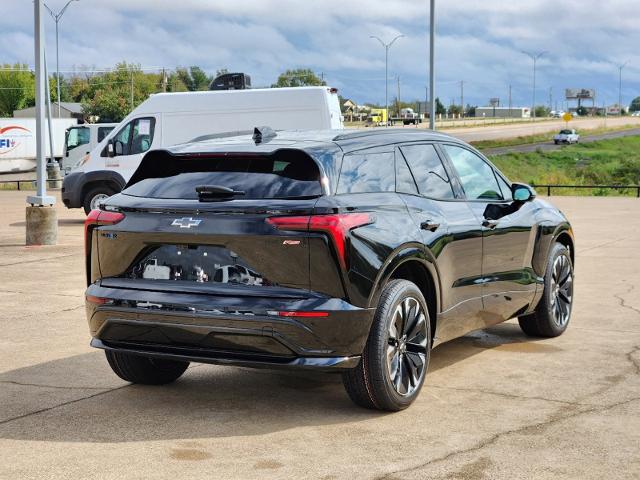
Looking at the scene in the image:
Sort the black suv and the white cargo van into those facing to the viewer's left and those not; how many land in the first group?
1

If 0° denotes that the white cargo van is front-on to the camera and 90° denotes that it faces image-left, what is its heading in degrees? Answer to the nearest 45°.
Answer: approximately 90°

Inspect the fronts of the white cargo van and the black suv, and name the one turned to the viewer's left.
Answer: the white cargo van

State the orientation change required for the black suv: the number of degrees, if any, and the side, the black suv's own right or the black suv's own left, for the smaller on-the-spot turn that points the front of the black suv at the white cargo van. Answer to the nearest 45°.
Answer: approximately 45° to the black suv's own left

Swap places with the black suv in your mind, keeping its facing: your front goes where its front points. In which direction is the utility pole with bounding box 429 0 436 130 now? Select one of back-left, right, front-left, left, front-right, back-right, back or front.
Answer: front-left

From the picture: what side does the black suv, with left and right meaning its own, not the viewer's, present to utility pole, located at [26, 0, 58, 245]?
left

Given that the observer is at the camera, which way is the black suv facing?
facing away from the viewer and to the right of the viewer

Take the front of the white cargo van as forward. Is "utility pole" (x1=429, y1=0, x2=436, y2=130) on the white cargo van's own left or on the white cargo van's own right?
on the white cargo van's own right

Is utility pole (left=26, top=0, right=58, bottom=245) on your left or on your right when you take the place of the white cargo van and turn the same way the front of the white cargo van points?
on your left

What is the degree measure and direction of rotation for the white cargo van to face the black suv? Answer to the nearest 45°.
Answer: approximately 90° to its left
